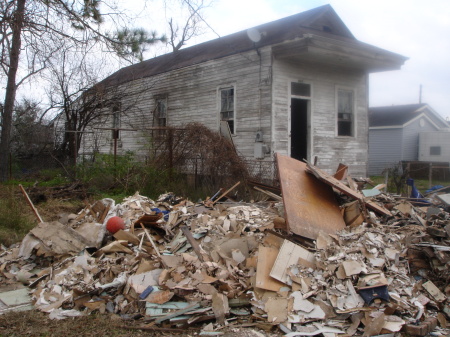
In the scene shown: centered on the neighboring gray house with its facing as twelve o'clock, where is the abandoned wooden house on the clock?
The abandoned wooden house is roughly at 2 o'clock from the neighboring gray house.

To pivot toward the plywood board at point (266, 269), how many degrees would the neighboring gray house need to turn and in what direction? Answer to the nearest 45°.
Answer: approximately 45° to its right

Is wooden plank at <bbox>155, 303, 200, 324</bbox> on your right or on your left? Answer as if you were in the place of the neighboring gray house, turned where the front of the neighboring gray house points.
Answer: on your right

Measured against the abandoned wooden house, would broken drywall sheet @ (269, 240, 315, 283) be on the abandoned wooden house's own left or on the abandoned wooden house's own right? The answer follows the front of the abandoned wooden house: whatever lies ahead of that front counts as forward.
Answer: on the abandoned wooden house's own right

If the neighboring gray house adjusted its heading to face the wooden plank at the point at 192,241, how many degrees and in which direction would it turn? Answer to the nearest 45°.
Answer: approximately 45° to its right

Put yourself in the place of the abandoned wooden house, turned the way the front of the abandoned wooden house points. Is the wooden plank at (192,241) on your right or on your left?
on your right

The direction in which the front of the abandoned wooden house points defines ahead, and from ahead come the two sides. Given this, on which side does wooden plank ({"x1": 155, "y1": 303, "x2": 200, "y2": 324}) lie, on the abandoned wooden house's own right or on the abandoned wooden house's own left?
on the abandoned wooden house's own right

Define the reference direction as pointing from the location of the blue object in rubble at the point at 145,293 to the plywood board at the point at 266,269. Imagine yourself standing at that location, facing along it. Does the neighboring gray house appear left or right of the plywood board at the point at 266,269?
left

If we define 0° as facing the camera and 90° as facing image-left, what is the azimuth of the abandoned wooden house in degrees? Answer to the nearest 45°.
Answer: approximately 315°
